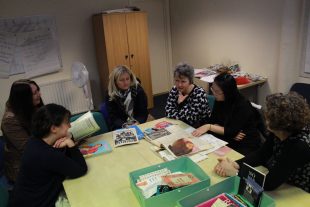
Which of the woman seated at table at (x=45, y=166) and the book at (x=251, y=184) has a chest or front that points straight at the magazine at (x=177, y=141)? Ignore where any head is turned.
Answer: the woman seated at table

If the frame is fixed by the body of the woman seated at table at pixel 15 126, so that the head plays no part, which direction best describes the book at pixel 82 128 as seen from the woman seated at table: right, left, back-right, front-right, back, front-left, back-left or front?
front-right

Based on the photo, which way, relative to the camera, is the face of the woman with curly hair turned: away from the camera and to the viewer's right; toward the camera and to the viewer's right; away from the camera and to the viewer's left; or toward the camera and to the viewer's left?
away from the camera and to the viewer's left

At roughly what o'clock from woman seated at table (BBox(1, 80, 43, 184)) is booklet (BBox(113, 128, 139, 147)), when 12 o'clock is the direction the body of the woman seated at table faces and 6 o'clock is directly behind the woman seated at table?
The booklet is roughly at 1 o'clock from the woman seated at table.

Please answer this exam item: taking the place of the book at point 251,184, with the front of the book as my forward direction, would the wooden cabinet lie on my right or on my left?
on my right

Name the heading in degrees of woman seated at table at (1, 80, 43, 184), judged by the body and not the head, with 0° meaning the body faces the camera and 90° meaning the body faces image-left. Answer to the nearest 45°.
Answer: approximately 270°

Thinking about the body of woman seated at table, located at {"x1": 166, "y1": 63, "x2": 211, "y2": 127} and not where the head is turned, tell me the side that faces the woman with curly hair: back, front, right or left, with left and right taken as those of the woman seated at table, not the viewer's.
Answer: left

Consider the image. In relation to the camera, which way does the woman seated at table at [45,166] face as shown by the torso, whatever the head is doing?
to the viewer's right

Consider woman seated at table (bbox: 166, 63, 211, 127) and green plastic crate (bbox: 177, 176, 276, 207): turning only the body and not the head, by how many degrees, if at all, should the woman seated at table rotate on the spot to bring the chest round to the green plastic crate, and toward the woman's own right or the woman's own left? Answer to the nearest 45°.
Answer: approximately 45° to the woman's own left

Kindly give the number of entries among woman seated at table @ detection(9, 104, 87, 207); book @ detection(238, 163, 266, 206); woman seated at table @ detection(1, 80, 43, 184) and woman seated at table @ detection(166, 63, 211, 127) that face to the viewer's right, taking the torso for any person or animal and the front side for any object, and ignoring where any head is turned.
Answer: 2

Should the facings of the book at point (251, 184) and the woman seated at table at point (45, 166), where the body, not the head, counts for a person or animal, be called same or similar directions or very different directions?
very different directions

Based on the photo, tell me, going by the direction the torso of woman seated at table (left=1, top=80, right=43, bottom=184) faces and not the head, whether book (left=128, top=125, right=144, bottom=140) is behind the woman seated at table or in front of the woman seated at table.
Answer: in front
